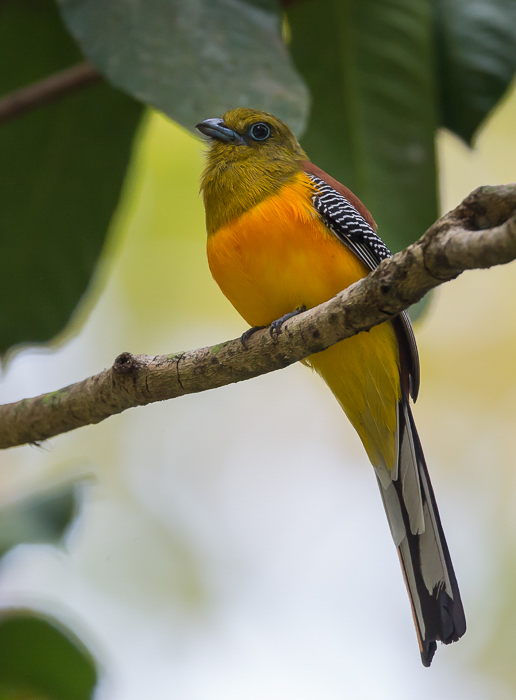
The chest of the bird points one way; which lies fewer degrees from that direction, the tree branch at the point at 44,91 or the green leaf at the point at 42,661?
the green leaf

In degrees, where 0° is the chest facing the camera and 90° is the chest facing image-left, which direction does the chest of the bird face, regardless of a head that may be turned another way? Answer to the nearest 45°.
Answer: approximately 45°

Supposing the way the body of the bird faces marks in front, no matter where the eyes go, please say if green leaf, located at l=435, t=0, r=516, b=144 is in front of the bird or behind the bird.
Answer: behind

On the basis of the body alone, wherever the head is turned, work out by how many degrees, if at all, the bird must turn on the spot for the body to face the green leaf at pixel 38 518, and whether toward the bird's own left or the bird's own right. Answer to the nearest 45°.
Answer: approximately 45° to the bird's own right

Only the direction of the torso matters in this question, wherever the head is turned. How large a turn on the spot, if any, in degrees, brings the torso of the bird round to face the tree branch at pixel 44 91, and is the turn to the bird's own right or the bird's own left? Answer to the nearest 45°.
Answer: approximately 90° to the bird's own right

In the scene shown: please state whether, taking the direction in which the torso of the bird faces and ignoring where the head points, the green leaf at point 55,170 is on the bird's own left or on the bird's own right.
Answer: on the bird's own right
